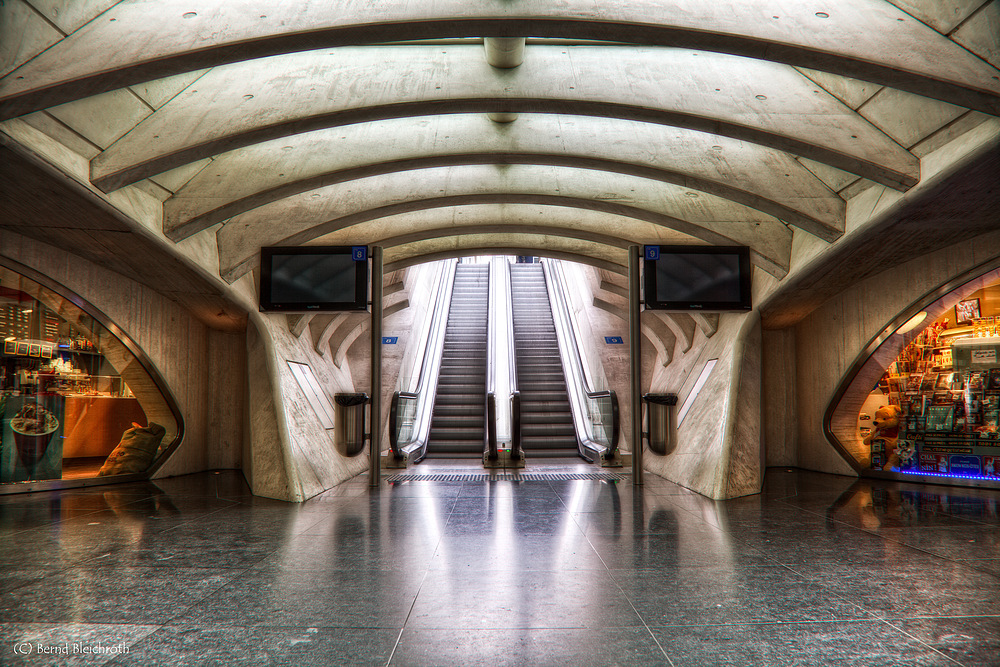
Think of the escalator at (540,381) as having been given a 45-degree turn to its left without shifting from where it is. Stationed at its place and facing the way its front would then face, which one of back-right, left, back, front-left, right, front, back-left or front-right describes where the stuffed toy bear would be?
front

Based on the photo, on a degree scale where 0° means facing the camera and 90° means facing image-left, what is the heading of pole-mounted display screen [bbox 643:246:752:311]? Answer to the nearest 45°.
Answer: approximately 0°

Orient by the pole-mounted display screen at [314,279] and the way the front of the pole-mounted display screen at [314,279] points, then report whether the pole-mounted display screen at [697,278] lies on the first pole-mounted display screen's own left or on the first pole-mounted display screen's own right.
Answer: on the first pole-mounted display screen's own left

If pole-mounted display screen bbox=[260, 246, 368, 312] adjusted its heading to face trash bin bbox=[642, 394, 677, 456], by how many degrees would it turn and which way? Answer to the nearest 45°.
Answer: approximately 90° to its left

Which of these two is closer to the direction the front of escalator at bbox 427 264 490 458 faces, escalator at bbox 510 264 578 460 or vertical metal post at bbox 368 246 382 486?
the vertical metal post

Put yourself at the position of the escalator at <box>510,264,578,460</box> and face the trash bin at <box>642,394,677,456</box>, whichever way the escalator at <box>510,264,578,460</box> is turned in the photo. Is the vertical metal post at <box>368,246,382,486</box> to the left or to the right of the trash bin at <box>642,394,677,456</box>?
right

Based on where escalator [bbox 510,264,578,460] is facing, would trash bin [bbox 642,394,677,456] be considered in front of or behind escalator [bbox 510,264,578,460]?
in front

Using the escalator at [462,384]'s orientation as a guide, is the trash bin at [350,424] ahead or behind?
ahead

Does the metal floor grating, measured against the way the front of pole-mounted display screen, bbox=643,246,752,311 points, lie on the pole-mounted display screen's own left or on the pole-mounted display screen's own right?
on the pole-mounted display screen's own right
